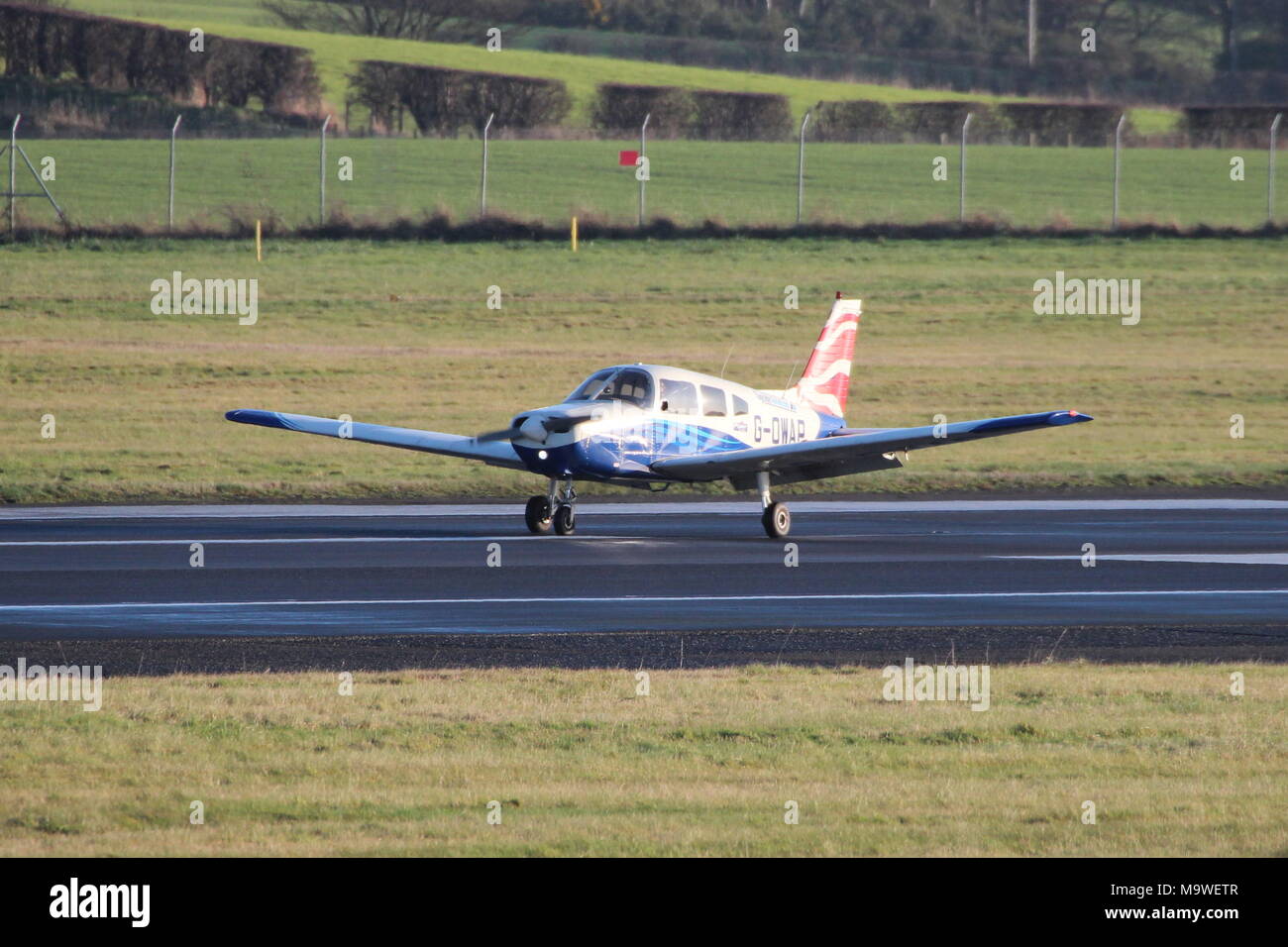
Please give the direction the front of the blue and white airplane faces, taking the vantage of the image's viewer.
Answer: facing the viewer and to the left of the viewer
